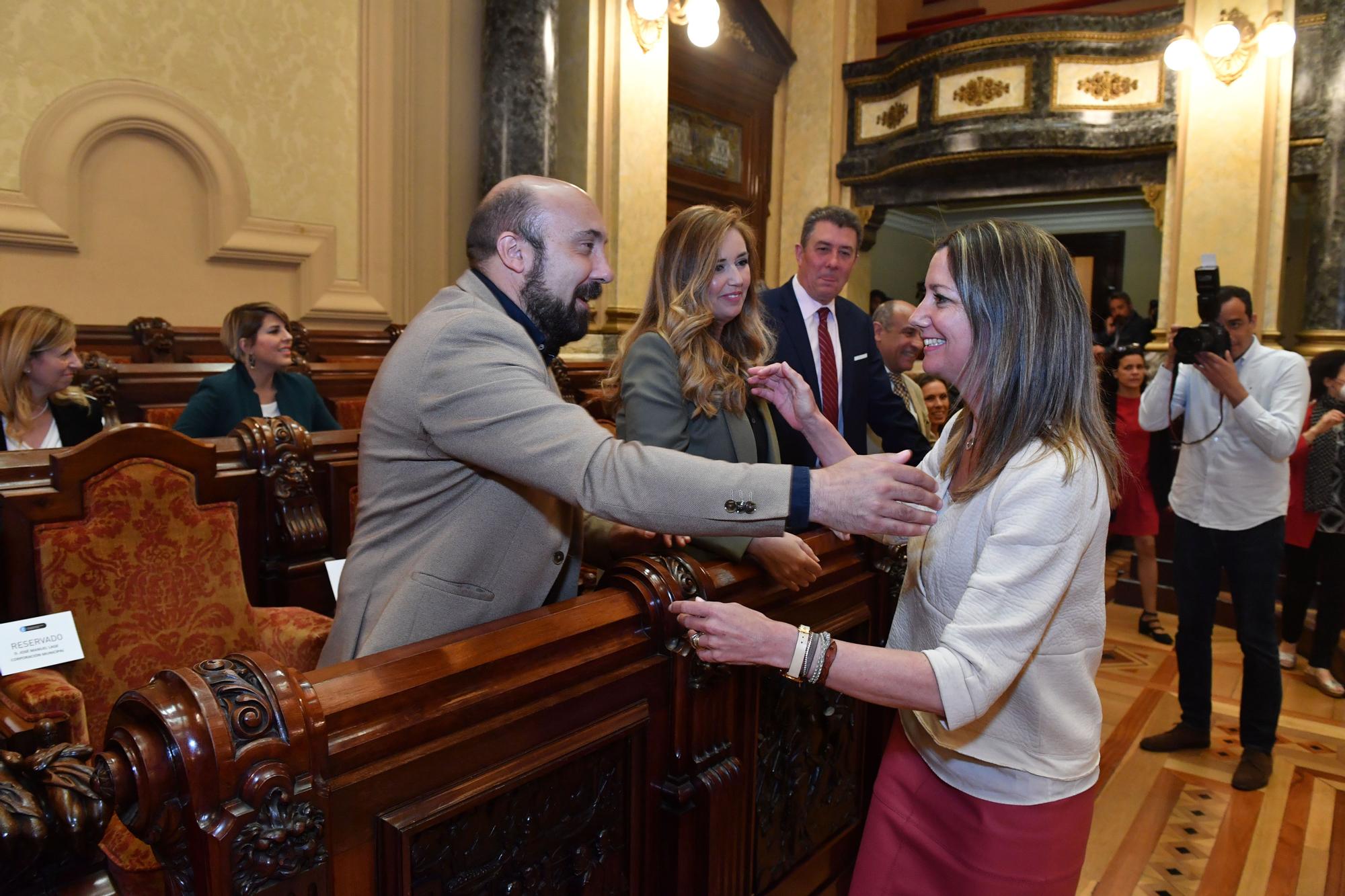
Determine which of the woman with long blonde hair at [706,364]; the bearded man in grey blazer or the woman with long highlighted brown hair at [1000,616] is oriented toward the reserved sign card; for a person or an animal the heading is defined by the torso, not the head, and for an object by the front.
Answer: the woman with long highlighted brown hair at [1000,616]

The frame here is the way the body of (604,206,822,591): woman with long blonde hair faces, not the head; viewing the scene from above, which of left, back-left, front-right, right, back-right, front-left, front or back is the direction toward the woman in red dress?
left

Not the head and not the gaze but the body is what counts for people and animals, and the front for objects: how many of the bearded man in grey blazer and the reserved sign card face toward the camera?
1

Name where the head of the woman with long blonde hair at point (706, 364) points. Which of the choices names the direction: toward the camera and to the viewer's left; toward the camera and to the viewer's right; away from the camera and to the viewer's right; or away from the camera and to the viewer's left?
toward the camera and to the viewer's right

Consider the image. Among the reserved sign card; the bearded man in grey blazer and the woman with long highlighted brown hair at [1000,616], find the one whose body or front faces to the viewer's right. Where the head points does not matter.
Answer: the bearded man in grey blazer

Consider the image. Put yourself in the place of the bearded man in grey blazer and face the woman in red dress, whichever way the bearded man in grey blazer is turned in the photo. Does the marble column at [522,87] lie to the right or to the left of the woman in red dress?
left

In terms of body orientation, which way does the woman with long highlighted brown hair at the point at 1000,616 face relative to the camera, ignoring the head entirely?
to the viewer's left

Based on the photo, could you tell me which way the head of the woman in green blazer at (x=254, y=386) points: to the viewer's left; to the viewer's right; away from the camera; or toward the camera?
to the viewer's right

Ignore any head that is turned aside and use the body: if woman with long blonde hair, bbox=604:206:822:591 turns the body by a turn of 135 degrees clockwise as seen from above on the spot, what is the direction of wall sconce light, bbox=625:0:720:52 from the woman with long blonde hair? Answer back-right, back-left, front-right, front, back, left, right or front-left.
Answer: right

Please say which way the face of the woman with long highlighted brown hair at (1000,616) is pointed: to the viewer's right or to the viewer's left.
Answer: to the viewer's left
